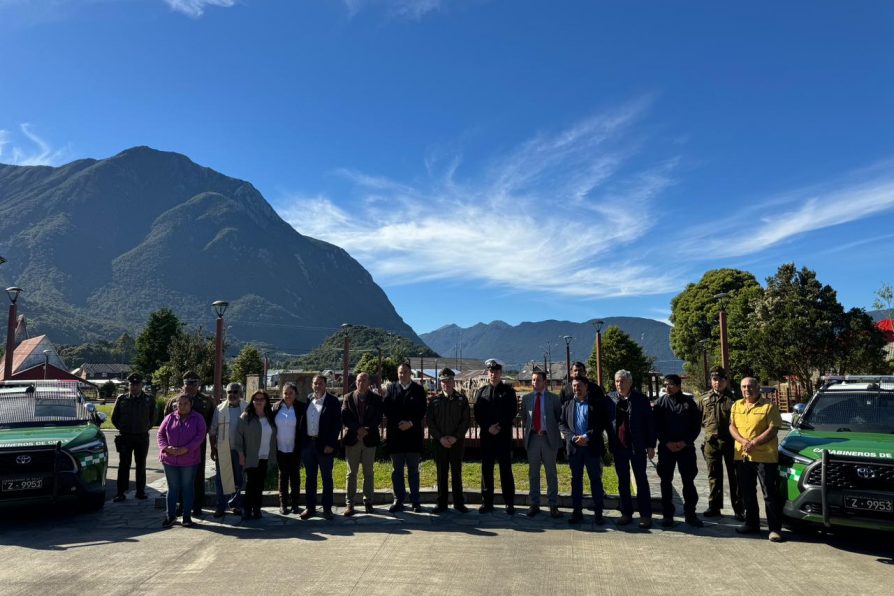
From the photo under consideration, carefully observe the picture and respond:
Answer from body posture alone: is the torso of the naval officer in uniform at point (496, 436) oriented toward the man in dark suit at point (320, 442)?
no

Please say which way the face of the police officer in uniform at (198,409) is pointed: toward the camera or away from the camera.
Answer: toward the camera

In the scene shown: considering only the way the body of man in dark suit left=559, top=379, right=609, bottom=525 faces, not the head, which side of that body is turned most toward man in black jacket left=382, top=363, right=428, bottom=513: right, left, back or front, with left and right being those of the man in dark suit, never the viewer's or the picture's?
right

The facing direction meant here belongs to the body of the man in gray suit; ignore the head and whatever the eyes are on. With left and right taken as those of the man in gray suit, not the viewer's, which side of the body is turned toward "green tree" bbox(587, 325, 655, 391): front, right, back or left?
back

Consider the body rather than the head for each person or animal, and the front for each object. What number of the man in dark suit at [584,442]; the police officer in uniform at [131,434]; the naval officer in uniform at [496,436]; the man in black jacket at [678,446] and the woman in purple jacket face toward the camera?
5

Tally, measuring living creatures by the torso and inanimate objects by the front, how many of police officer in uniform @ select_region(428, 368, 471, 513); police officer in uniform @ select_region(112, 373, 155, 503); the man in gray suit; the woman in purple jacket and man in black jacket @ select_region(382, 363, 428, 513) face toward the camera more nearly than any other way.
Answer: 5

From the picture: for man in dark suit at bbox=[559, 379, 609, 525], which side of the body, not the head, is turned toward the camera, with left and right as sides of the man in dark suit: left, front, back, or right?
front

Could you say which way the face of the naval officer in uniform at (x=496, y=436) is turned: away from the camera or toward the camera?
toward the camera

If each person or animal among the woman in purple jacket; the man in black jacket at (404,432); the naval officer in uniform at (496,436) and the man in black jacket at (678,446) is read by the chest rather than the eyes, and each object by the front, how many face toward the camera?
4

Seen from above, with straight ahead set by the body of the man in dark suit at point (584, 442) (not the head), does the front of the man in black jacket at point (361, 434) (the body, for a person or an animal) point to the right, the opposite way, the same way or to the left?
the same way

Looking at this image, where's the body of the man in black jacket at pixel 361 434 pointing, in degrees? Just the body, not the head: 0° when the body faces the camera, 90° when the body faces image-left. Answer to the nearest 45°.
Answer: approximately 0°

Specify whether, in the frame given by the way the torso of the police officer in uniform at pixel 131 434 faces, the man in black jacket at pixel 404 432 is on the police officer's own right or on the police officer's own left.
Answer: on the police officer's own left

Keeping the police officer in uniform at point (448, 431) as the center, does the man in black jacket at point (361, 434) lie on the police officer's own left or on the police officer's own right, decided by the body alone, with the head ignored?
on the police officer's own right

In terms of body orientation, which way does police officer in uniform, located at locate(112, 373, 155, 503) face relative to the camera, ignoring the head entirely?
toward the camera

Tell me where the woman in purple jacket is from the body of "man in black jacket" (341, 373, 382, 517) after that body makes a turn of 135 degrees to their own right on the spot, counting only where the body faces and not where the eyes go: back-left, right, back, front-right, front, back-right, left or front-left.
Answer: front-left

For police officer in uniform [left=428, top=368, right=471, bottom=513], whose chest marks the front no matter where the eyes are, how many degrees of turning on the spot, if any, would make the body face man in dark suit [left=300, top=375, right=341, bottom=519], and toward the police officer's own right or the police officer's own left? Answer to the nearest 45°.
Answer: approximately 90° to the police officer's own right

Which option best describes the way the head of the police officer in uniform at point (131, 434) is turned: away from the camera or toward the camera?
toward the camera

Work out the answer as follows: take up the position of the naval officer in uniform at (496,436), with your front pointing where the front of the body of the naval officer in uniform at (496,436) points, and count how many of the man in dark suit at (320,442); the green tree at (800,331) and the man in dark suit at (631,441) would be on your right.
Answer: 1

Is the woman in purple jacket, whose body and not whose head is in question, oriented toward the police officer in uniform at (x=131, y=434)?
no
